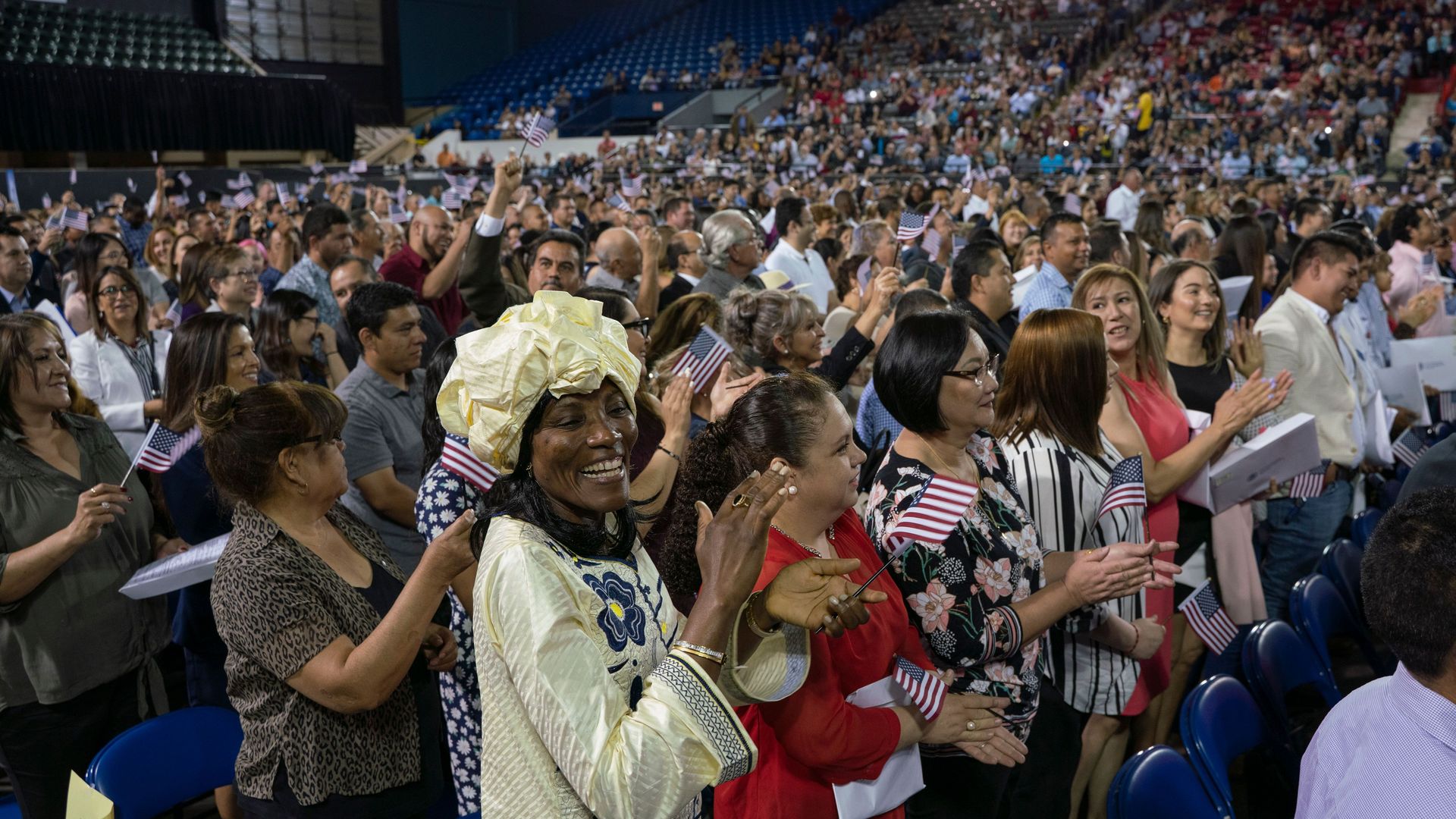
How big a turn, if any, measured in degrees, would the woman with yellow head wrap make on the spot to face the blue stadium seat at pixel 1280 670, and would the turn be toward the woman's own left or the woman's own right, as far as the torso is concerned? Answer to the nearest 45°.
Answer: approximately 90° to the woman's own left

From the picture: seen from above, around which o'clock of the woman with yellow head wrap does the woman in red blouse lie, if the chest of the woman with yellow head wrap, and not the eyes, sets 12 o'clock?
The woman in red blouse is roughly at 9 o'clock from the woman with yellow head wrap.

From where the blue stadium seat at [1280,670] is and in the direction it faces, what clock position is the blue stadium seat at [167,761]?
the blue stadium seat at [167,761] is roughly at 3 o'clock from the blue stadium seat at [1280,670].

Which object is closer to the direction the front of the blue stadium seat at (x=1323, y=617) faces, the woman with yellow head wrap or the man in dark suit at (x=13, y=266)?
the woman with yellow head wrap

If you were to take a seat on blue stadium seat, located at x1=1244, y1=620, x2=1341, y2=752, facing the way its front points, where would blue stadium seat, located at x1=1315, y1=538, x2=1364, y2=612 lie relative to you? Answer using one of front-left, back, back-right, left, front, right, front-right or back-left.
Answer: back-left

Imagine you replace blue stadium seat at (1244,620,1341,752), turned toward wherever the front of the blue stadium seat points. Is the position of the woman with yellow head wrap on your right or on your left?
on your right

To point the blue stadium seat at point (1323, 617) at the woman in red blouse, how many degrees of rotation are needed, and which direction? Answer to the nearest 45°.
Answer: approximately 45° to its right

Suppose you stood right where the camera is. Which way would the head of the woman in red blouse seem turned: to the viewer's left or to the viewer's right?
to the viewer's right

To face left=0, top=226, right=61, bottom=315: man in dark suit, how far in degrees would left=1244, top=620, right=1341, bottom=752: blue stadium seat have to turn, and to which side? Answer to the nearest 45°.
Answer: approximately 135° to its right

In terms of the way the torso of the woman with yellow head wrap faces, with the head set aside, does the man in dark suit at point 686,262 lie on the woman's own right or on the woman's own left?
on the woman's own left
